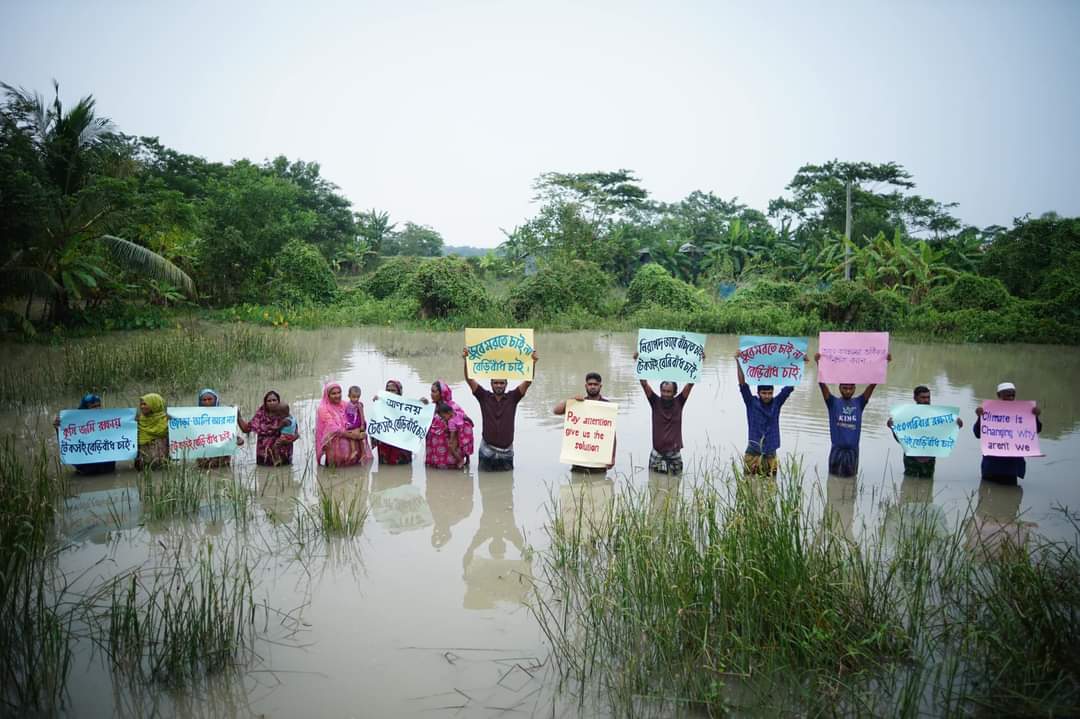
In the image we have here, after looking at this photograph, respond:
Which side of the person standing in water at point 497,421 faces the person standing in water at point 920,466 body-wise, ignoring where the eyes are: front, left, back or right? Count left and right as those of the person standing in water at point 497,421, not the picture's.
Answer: left

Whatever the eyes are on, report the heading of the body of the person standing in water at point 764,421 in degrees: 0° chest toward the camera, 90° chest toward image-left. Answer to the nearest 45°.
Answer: approximately 0°

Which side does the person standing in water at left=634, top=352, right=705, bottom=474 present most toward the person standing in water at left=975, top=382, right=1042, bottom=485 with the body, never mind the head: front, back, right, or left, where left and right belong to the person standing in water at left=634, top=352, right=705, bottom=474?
left

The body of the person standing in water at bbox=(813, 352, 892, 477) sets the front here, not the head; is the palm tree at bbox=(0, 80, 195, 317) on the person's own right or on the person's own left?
on the person's own right

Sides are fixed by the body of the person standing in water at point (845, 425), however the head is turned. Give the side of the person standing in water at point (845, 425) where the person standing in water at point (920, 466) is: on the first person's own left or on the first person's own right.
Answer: on the first person's own left

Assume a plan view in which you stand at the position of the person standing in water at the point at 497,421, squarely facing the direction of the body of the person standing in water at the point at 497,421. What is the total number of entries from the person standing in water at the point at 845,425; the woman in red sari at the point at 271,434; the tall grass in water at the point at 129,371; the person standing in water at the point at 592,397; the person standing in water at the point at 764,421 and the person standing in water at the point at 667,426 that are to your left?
4

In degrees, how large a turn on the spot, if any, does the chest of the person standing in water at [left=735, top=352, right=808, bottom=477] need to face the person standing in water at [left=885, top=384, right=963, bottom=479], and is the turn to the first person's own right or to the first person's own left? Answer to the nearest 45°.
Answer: approximately 135° to the first person's own left
